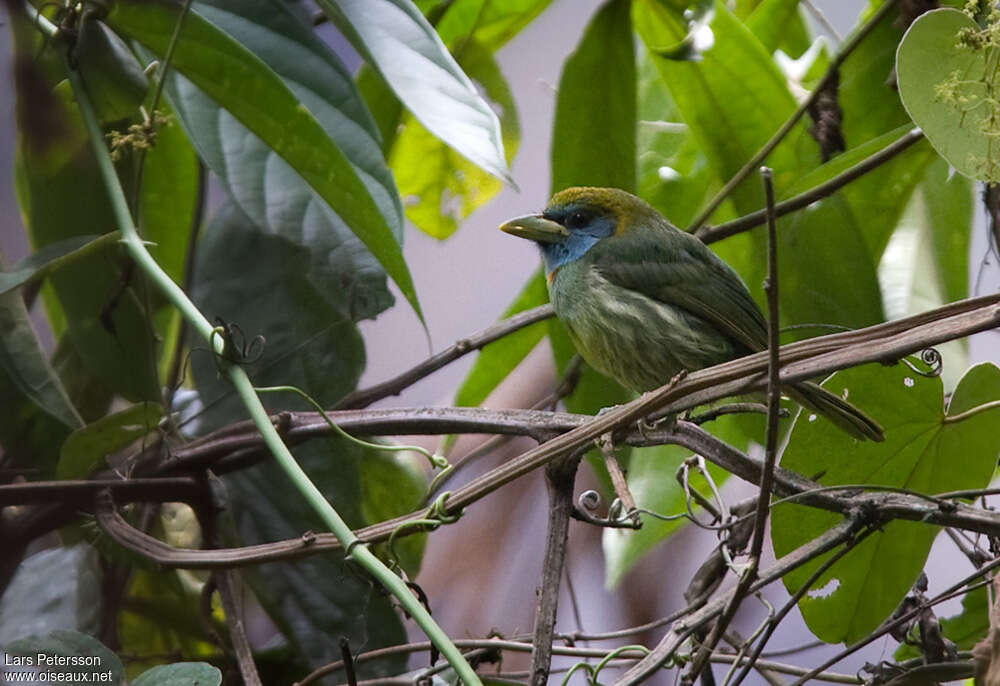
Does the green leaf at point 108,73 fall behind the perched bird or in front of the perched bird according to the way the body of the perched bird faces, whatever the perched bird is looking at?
in front

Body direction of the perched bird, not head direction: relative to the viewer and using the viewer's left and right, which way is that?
facing to the left of the viewer

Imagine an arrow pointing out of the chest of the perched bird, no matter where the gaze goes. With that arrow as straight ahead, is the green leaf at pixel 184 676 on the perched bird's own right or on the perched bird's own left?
on the perched bird's own left

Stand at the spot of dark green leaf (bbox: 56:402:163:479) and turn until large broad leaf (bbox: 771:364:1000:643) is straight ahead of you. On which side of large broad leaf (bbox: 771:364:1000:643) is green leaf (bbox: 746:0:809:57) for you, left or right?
left

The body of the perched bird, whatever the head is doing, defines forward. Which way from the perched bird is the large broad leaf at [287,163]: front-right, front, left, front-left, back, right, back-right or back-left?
front-left

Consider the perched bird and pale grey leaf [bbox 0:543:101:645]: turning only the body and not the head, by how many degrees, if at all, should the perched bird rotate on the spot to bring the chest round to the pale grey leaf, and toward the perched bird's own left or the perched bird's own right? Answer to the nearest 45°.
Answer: approximately 45° to the perched bird's own left
